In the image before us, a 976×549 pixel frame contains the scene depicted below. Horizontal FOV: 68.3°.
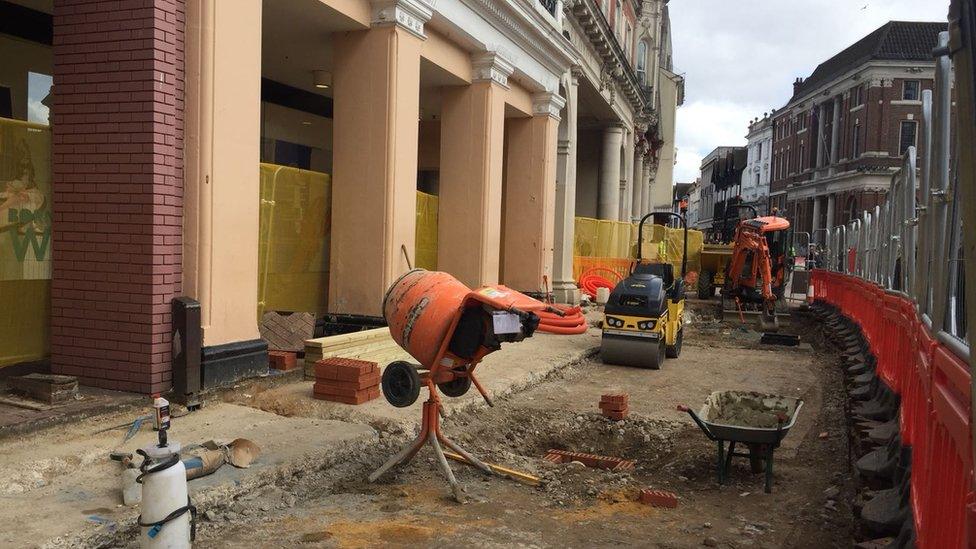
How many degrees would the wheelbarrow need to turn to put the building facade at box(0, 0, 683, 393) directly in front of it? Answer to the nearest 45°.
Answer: approximately 135° to its left

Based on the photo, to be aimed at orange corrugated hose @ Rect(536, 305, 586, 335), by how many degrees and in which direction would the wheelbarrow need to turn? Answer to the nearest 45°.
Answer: approximately 90° to its left

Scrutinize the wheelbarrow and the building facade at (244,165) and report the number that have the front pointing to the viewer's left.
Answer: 0

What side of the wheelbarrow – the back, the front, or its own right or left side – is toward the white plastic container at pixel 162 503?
back

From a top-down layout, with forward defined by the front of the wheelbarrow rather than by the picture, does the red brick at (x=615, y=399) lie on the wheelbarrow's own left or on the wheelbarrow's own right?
on the wheelbarrow's own left

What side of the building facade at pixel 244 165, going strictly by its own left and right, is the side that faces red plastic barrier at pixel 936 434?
front

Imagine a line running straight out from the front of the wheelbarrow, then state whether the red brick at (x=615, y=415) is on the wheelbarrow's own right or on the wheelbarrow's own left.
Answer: on the wheelbarrow's own left

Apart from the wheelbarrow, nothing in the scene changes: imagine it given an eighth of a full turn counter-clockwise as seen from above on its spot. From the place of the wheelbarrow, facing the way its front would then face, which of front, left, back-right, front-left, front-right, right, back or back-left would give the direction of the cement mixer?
back-left

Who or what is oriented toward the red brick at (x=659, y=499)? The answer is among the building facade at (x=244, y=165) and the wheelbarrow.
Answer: the building facade

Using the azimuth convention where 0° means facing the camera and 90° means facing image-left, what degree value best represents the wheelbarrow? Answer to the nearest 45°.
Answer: approximately 225°

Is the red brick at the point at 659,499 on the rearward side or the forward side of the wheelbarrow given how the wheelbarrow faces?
on the rearward side

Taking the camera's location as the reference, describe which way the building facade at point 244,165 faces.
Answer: facing the viewer and to the right of the viewer

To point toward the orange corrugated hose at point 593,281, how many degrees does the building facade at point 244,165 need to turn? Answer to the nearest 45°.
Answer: approximately 90° to its left
